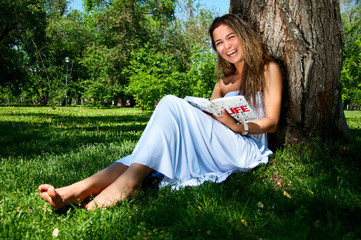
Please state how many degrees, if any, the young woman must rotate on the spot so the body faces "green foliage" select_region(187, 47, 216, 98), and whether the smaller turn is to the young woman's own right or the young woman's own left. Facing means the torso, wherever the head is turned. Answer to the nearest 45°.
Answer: approximately 135° to the young woman's own right

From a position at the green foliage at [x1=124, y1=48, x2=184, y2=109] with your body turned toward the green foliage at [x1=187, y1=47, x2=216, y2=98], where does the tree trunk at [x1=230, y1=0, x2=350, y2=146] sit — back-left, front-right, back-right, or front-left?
front-right

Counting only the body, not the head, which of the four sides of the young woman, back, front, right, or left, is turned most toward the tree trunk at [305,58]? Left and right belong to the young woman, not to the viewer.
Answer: back

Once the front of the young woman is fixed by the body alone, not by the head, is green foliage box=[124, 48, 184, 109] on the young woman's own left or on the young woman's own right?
on the young woman's own right
